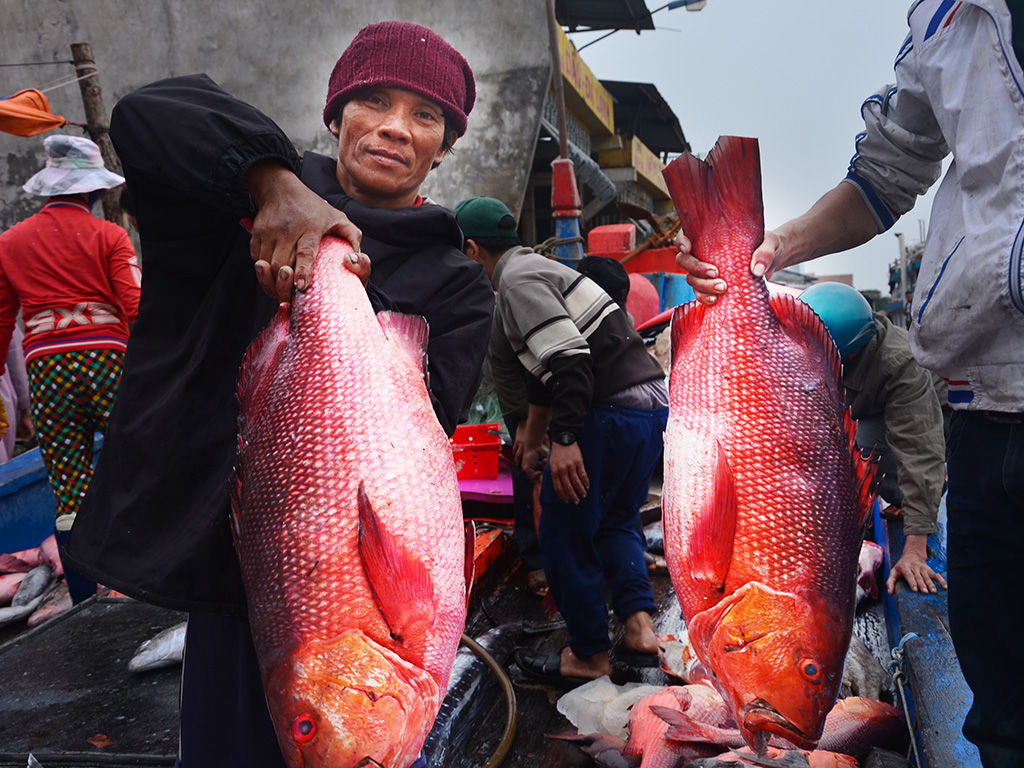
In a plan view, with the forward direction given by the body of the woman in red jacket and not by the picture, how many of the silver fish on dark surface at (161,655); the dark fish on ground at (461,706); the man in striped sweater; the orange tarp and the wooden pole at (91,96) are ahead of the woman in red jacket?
2

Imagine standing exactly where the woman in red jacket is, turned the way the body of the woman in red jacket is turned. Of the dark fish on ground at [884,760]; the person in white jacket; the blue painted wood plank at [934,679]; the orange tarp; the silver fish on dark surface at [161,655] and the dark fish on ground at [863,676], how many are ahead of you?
1

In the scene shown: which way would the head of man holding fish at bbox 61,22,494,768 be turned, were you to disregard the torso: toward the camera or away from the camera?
toward the camera

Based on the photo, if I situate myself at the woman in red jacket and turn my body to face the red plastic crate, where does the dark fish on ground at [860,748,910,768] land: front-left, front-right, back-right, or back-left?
front-right

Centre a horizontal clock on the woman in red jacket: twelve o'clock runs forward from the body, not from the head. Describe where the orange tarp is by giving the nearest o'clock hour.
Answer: The orange tarp is roughly at 12 o'clock from the woman in red jacket.

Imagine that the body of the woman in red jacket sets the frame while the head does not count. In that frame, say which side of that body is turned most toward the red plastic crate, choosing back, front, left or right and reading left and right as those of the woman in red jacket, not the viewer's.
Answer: right

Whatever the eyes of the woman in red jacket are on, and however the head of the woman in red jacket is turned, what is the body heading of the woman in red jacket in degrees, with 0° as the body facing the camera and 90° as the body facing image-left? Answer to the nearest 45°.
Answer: approximately 180°

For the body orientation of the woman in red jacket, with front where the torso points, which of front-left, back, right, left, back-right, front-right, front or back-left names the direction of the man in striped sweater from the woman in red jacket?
back-right

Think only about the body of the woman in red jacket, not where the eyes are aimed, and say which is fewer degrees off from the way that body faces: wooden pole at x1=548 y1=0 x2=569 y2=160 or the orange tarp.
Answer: the orange tarp
